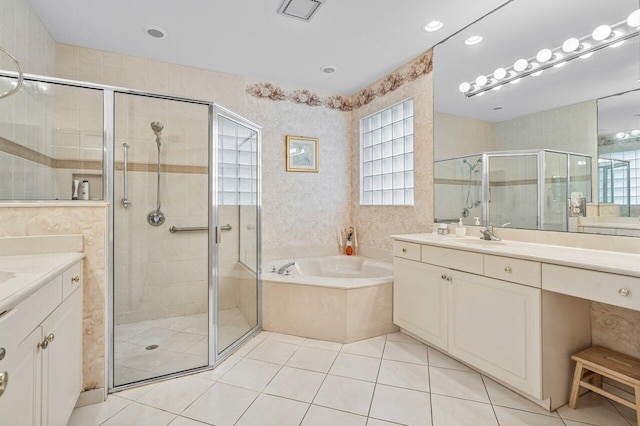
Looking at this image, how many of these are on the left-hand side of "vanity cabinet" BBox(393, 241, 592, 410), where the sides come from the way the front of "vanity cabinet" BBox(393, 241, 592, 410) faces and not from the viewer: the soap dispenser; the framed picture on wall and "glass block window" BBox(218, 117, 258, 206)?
0

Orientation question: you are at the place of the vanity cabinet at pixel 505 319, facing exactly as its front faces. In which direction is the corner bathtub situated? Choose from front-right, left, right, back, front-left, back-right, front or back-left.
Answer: front-right

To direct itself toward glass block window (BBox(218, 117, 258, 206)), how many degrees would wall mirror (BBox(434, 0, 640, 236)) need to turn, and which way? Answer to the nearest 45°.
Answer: approximately 45° to its right

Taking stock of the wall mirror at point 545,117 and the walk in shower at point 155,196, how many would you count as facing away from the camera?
0

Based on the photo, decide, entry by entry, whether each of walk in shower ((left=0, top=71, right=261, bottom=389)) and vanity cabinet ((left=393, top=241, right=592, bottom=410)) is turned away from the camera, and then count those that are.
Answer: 0

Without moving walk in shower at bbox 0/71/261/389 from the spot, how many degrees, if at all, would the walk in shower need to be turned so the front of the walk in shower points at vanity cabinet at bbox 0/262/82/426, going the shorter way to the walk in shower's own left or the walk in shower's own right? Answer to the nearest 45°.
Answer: approximately 90° to the walk in shower's own right

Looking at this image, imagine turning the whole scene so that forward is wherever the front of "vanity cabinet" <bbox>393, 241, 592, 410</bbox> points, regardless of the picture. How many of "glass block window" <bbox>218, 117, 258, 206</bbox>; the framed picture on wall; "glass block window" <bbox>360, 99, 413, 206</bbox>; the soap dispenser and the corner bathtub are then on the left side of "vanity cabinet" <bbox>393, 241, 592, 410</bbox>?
0

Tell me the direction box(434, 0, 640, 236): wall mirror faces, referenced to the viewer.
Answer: facing the viewer and to the left of the viewer

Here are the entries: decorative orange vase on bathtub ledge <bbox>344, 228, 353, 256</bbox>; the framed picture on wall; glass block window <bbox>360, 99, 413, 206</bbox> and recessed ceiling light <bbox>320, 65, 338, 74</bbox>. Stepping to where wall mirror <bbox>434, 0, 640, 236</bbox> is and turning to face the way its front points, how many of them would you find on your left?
0

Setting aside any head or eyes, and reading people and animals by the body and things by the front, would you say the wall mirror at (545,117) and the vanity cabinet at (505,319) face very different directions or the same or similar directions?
same or similar directions

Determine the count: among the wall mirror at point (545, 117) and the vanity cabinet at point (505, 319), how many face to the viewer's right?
0

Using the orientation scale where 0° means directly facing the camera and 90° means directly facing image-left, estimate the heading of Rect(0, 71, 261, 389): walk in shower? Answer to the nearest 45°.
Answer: approximately 315°

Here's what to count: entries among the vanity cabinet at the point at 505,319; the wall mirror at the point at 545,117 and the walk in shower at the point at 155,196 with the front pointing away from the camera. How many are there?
0

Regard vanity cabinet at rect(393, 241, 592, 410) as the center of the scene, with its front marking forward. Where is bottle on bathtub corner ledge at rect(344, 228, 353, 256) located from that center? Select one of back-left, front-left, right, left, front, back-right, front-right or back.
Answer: right
